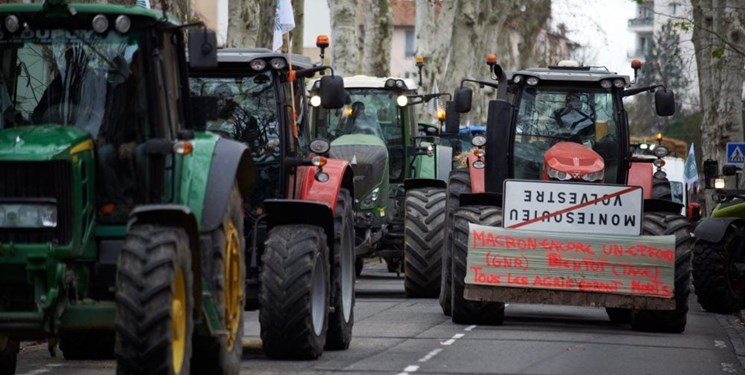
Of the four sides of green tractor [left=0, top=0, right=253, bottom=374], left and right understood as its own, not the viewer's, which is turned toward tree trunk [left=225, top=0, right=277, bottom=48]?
back

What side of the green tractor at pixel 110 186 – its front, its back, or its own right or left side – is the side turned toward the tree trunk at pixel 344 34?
back

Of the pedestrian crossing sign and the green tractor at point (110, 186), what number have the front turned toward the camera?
2

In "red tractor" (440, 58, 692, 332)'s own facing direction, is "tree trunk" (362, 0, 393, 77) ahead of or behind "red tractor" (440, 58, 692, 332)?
behind

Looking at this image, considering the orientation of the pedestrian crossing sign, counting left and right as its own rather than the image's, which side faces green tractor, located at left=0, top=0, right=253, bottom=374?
front

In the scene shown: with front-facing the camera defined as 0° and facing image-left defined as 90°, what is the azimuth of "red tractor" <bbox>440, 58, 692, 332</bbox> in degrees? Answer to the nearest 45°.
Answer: approximately 0°

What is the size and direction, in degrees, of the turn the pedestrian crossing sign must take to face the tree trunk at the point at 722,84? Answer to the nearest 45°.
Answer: approximately 180°

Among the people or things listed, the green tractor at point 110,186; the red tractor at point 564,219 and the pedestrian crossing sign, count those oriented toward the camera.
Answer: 3

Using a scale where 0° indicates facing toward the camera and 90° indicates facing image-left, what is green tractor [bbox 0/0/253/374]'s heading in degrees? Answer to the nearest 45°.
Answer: approximately 0°

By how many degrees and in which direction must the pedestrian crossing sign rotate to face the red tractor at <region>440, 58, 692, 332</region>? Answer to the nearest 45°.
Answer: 0° — it already faces it
